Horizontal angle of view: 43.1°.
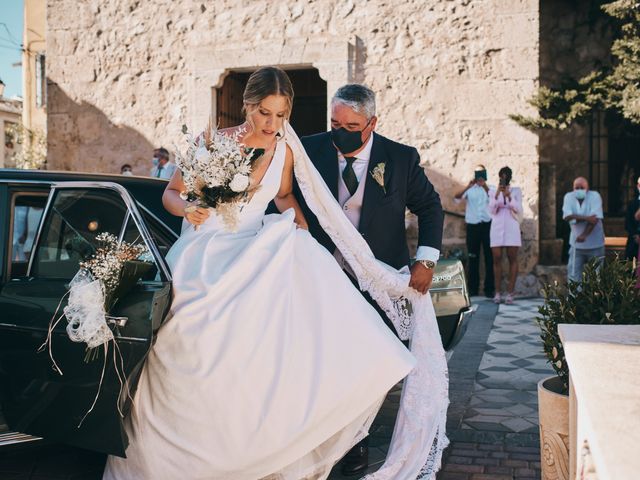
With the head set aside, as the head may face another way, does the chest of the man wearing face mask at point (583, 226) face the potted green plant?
yes

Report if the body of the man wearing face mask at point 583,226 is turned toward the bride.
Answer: yes

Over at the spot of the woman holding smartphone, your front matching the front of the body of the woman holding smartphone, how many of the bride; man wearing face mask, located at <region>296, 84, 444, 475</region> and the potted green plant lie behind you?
0

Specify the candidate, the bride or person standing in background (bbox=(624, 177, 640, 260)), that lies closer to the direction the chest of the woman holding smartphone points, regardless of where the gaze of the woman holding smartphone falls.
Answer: the bride

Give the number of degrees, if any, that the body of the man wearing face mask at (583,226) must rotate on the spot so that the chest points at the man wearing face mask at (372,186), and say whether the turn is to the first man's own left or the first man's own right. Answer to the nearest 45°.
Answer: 0° — they already face them

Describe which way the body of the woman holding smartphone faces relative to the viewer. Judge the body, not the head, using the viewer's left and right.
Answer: facing the viewer

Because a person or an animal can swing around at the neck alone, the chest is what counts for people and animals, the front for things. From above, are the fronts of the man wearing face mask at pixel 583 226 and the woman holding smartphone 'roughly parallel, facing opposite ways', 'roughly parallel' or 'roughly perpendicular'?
roughly parallel

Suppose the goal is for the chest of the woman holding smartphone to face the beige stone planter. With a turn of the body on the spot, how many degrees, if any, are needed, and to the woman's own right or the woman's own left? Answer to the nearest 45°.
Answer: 0° — they already face it

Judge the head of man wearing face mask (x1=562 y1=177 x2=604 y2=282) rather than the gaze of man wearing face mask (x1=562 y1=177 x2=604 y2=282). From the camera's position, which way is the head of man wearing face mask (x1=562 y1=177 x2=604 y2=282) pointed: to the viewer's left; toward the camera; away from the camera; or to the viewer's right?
toward the camera

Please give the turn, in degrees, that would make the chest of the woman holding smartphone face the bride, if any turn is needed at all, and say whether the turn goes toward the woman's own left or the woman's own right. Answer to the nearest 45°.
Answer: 0° — they already face them

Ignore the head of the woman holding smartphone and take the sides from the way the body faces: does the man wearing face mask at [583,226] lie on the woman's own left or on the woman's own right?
on the woman's own left

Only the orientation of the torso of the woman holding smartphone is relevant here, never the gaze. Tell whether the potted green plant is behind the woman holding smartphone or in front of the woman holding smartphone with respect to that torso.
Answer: in front

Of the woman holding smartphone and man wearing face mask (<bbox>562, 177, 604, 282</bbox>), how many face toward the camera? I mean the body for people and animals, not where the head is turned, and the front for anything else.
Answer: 2

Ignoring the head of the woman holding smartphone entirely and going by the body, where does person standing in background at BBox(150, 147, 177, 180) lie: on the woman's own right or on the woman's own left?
on the woman's own right

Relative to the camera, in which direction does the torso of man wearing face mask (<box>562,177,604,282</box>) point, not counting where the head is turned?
toward the camera
